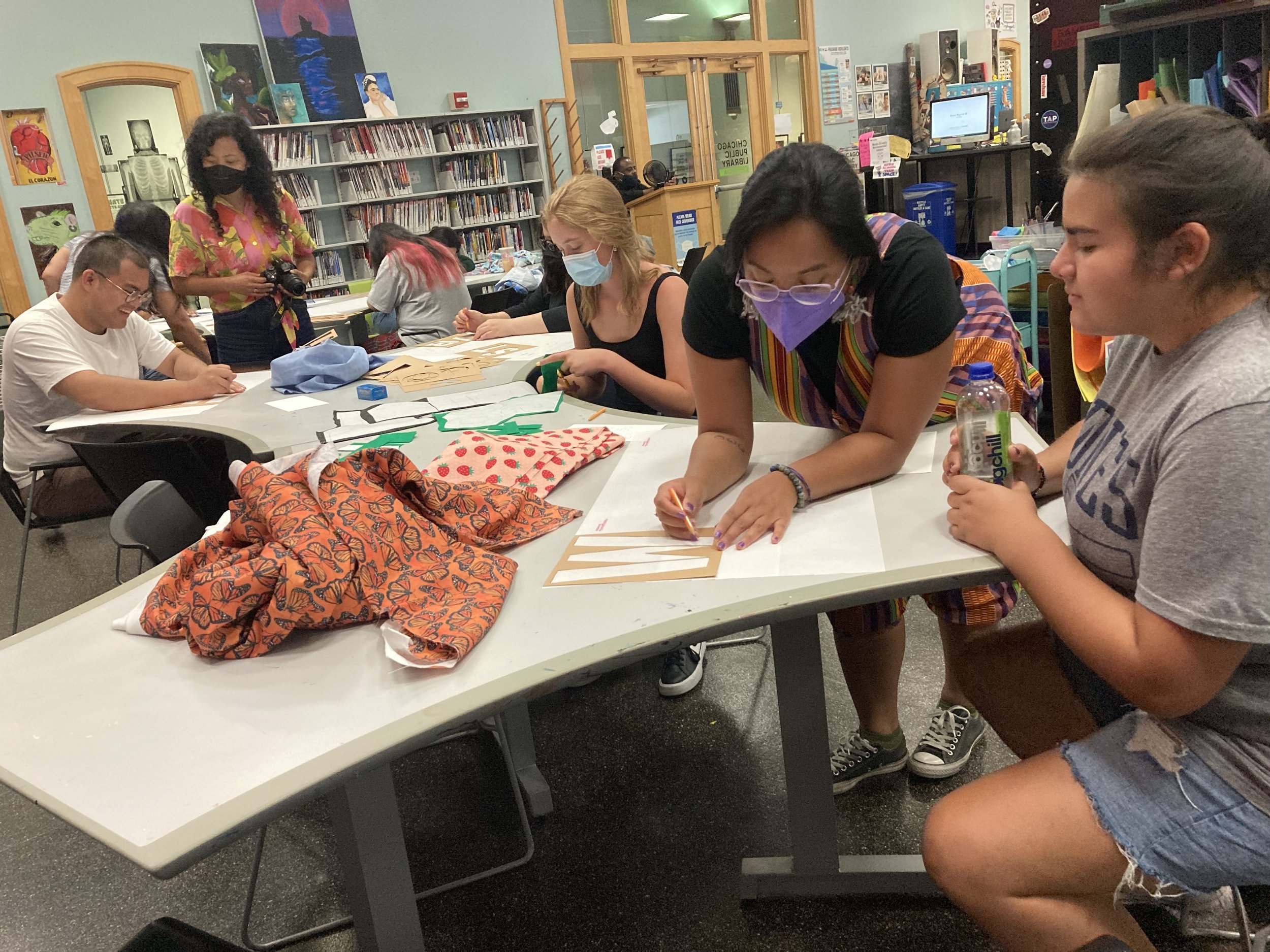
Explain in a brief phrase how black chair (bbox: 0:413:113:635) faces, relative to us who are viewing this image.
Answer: facing to the right of the viewer

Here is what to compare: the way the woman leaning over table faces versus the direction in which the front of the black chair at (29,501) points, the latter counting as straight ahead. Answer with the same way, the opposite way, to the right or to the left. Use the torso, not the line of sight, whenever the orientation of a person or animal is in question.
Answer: the opposite way

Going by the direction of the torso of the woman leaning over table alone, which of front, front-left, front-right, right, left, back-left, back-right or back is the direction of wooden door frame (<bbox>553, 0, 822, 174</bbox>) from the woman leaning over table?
back-right

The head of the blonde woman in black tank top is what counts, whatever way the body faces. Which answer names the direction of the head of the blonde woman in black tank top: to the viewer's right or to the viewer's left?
to the viewer's left

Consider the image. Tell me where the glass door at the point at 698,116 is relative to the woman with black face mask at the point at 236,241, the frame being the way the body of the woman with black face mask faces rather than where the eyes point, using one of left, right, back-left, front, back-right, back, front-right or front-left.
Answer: back-left

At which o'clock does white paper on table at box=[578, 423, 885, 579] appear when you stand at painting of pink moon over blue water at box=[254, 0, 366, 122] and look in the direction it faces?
The white paper on table is roughly at 12 o'clock from the painting of pink moon over blue water.

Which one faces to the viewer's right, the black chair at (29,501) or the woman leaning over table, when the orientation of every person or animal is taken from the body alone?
the black chair

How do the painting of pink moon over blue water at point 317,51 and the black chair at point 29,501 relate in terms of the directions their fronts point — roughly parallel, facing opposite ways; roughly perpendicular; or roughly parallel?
roughly perpendicular

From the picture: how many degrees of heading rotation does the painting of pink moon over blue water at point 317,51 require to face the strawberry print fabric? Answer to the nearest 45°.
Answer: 0° — it already faces it
